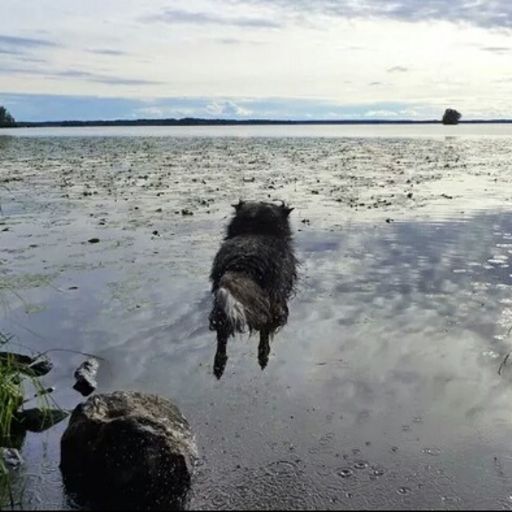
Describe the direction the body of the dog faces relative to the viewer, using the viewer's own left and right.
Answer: facing away from the viewer

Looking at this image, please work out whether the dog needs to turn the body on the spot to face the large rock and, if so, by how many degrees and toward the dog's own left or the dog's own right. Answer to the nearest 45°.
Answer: approximately 180°

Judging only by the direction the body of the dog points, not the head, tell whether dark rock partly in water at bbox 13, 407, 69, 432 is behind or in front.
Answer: behind

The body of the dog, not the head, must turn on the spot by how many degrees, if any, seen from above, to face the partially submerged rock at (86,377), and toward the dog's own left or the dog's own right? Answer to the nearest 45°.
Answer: approximately 135° to the dog's own left

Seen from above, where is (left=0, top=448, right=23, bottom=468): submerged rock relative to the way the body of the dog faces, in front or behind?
behind

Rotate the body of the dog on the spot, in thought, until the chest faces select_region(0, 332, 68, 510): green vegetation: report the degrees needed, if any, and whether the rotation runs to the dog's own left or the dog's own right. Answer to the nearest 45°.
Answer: approximately 135° to the dog's own left

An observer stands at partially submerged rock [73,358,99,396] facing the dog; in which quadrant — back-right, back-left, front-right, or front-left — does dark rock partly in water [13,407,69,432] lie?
back-right
